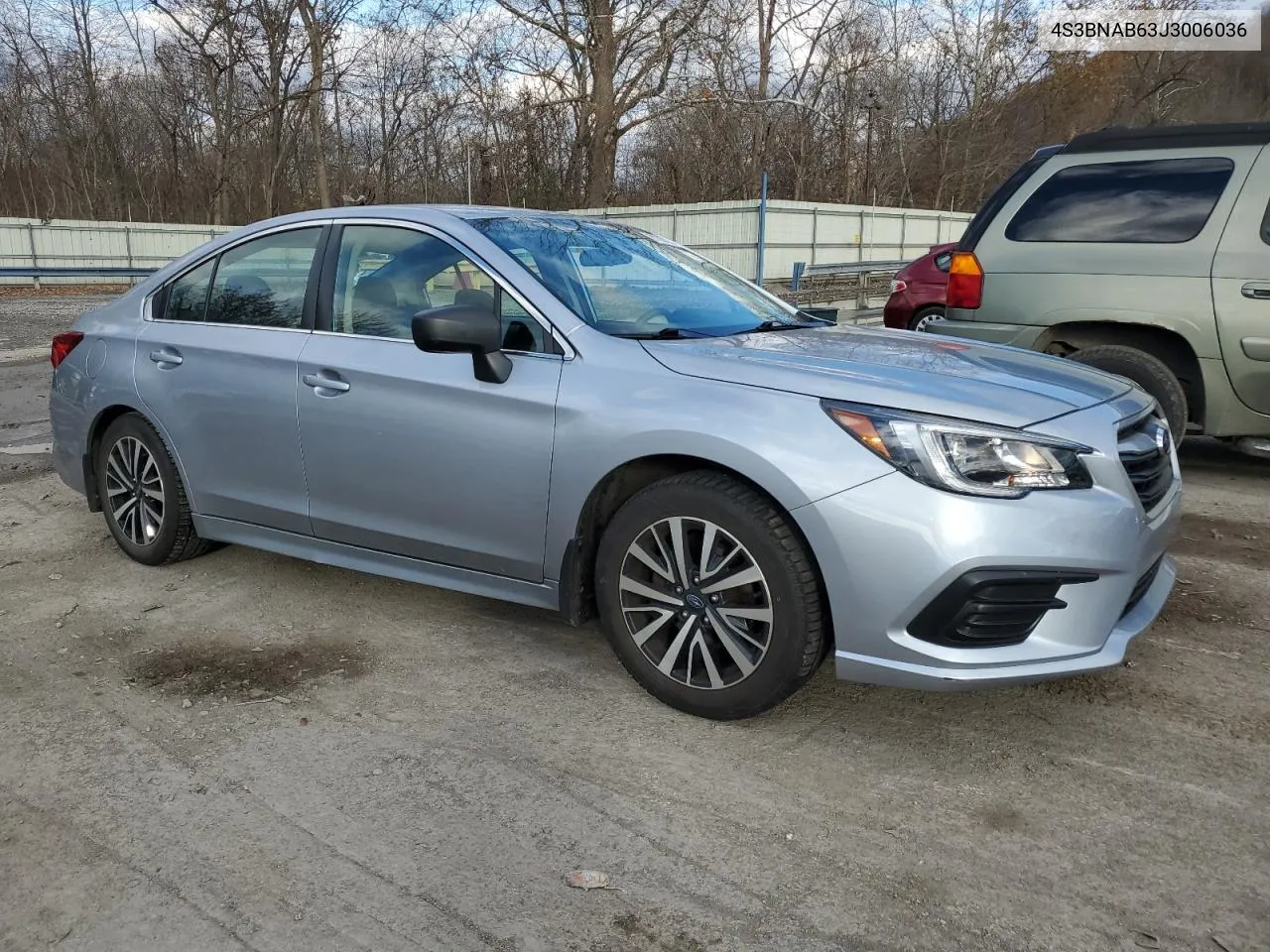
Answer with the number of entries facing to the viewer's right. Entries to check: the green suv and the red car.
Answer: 2

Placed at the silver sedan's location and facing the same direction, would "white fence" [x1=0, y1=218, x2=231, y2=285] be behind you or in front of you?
behind

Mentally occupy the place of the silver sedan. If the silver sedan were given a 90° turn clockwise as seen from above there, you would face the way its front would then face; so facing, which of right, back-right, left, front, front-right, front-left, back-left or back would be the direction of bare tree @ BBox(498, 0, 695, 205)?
back-right

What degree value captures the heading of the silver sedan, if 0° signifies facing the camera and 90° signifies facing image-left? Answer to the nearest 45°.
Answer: approximately 315°

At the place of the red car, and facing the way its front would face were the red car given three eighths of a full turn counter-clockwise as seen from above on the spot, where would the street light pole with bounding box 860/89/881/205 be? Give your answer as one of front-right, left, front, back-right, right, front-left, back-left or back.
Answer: front-right

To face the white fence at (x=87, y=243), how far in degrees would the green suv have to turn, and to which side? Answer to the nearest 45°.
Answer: approximately 135° to its left

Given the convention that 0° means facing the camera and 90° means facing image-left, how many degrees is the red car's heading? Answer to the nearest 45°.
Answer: approximately 270°

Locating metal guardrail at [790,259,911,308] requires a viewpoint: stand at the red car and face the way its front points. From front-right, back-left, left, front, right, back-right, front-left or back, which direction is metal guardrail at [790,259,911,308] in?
left

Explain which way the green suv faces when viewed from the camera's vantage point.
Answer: facing to the right of the viewer
